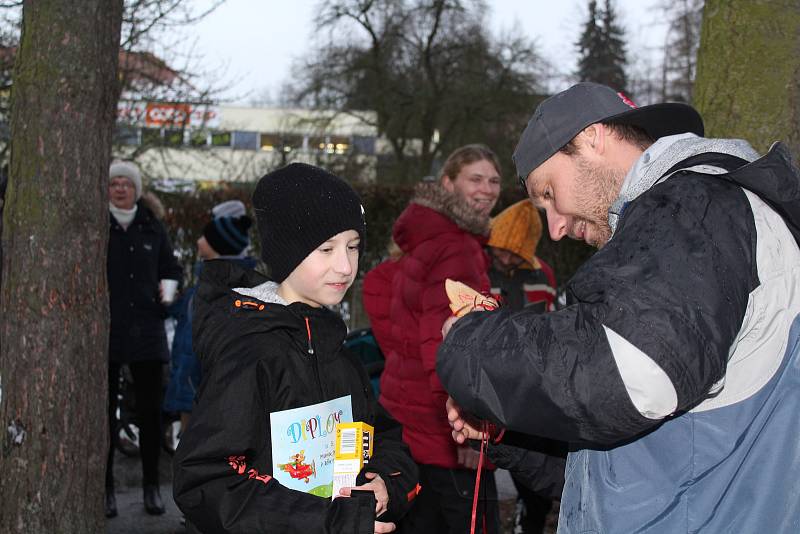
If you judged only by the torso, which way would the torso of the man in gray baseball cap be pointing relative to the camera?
to the viewer's left

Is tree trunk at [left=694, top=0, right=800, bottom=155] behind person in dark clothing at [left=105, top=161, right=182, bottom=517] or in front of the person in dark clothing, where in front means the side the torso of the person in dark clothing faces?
in front

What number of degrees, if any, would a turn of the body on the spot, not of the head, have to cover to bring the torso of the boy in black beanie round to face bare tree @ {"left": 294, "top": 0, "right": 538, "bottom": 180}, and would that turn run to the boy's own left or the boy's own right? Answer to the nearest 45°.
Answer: approximately 135° to the boy's own left

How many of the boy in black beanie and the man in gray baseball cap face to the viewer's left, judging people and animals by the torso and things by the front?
1

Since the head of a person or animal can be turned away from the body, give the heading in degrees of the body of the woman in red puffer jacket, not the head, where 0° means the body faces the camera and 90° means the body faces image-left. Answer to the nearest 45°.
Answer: approximately 270°

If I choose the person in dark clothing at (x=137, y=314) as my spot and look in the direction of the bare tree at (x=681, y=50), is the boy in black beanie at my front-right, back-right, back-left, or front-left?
back-right

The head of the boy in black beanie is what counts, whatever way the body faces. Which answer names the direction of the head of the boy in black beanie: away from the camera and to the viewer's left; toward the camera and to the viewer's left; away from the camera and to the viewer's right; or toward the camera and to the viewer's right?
toward the camera and to the viewer's right

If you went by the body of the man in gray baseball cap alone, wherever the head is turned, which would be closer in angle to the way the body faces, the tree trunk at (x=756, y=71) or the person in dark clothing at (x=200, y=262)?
the person in dark clothing

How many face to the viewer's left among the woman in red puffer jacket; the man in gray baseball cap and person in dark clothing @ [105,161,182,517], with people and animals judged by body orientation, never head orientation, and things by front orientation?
1

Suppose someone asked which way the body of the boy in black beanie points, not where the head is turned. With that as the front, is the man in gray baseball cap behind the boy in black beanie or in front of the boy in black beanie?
in front
